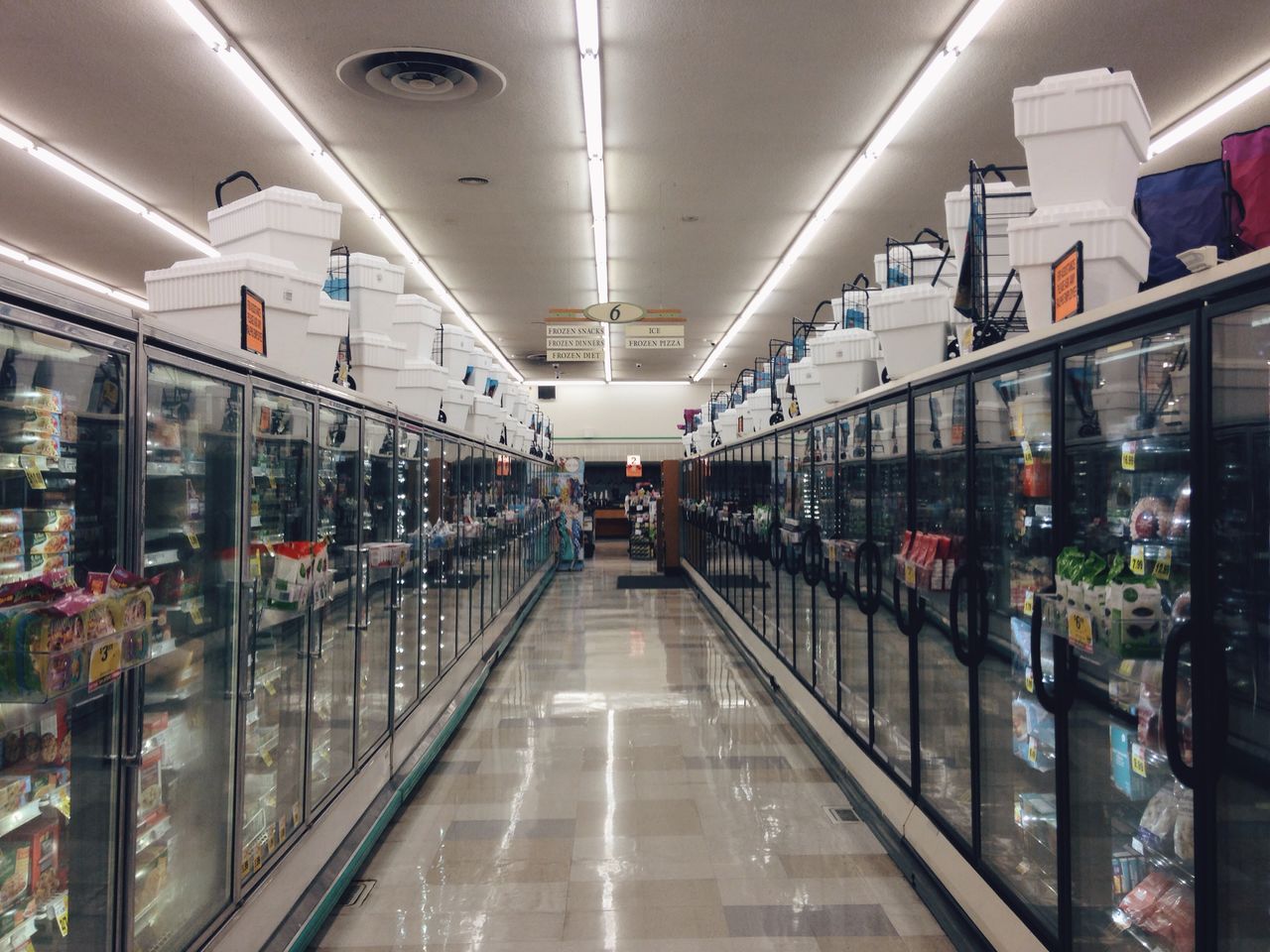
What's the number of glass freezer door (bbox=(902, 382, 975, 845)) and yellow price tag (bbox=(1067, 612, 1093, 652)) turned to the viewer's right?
0

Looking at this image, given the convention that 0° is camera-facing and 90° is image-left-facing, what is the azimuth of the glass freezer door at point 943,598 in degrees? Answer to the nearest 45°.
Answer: approximately 90°

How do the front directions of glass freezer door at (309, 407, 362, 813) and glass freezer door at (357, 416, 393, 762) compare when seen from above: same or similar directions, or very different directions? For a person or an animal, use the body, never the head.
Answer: same or similar directions

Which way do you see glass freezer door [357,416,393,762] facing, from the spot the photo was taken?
facing to the right of the viewer

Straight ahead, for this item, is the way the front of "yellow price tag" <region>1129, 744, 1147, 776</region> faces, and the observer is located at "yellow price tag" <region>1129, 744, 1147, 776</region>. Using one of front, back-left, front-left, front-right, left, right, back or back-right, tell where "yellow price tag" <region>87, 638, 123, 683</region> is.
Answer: front

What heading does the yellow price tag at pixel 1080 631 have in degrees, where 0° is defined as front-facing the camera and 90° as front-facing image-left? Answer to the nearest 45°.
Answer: approximately 45°

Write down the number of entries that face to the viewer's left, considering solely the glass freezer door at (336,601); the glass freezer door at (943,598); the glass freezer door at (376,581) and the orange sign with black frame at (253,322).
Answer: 1

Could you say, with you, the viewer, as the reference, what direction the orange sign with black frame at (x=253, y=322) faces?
facing the viewer and to the right of the viewer

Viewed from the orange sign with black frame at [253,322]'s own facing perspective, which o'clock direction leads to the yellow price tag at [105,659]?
The yellow price tag is roughly at 2 o'clock from the orange sign with black frame.

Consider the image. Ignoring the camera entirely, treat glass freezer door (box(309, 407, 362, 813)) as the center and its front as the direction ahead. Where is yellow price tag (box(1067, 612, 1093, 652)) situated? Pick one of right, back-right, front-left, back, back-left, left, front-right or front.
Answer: front-right

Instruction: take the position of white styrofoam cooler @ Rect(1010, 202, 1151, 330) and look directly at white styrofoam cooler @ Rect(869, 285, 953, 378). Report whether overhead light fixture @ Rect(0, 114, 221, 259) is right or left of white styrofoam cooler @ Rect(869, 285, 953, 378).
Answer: left

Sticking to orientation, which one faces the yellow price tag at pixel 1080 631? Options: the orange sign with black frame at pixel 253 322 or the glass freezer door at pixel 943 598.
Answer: the orange sign with black frame

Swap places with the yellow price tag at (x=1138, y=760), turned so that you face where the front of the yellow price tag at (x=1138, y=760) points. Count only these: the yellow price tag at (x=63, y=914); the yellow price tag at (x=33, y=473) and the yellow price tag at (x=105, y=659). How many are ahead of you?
3

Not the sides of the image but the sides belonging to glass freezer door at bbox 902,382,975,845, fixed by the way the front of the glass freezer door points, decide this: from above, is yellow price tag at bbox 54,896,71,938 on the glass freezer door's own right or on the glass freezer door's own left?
on the glass freezer door's own left

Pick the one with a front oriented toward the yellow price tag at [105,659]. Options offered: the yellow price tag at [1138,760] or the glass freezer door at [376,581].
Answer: the yellow price tag at [1138,760]
